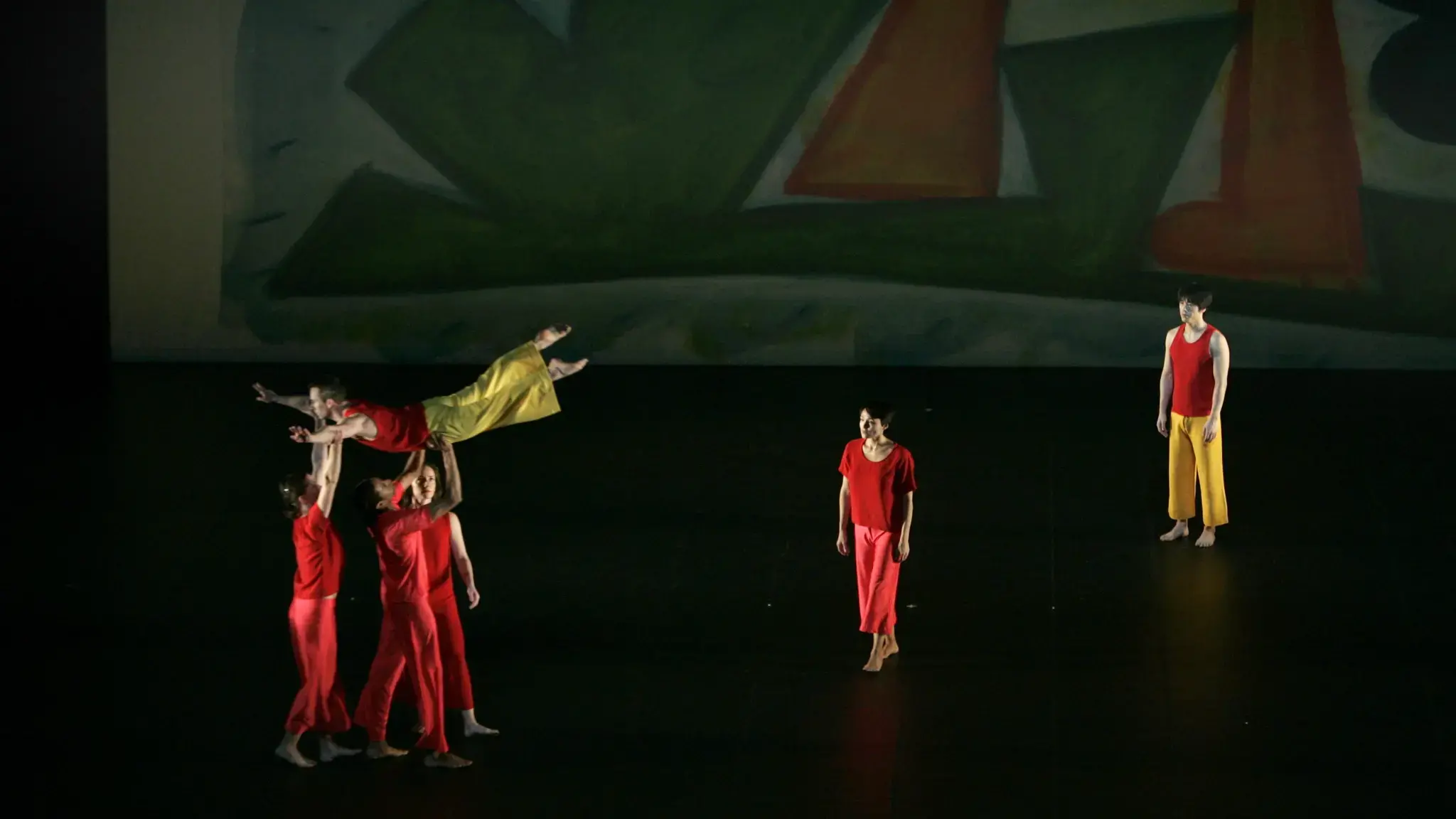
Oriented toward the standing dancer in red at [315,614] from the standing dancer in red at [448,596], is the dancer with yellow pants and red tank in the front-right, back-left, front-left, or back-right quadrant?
back-right

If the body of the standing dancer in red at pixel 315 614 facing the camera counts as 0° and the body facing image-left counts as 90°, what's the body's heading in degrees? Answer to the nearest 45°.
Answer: approximately 270°

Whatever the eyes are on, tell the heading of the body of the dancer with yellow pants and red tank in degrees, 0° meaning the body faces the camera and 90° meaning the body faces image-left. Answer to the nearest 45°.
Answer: approximately 45°

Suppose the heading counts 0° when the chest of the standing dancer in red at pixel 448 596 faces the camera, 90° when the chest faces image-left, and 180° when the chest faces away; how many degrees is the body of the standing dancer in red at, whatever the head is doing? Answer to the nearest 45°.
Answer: approximately 315°

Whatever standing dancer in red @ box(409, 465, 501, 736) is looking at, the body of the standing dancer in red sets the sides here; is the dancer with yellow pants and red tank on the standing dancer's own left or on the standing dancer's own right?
on the standing dancer's own left
